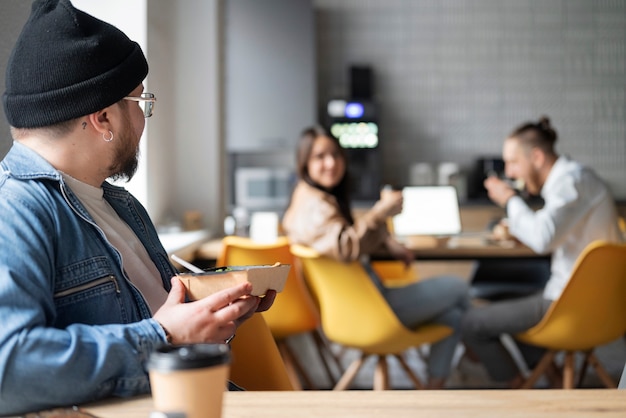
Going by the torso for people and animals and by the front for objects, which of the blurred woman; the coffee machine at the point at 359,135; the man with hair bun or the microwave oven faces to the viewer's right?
the blurred woman

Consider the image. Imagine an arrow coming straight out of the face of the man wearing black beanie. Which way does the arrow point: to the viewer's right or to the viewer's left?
to the viewer's right

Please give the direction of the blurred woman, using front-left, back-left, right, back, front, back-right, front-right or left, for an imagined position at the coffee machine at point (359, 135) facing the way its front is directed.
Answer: front

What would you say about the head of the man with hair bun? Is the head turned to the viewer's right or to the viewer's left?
to the viewer's left

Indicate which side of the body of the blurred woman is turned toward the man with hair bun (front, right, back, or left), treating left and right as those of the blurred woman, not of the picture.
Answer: front

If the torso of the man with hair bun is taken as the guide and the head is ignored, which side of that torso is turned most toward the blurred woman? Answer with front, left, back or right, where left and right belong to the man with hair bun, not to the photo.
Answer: front

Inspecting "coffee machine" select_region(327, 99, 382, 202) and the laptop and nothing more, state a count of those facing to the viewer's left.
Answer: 0

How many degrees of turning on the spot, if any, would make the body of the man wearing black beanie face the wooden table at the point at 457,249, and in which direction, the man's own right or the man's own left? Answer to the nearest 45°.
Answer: approximately 90° to the man's own left

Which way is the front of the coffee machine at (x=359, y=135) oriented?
toward the camera

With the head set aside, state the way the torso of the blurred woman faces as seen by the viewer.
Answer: to the viewer's right

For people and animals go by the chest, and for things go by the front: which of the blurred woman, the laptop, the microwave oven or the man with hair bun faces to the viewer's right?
the blurred woman

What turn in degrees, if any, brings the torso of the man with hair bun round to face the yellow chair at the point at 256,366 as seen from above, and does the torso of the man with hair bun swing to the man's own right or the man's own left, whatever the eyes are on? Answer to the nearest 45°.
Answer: approximately 90° to the man's own left

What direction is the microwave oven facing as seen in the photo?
toward the camera

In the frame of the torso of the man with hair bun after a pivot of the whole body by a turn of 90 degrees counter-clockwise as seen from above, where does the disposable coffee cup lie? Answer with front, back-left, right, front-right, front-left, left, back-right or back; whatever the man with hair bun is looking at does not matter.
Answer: front

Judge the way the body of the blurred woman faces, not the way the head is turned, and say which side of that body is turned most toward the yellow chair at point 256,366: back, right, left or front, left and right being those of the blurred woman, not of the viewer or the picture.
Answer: right

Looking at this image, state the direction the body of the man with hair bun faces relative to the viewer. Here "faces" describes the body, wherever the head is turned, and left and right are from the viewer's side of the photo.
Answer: facing to the left of the viewer

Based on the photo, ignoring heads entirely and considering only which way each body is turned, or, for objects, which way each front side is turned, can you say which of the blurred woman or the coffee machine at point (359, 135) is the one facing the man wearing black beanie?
the coffee machine
